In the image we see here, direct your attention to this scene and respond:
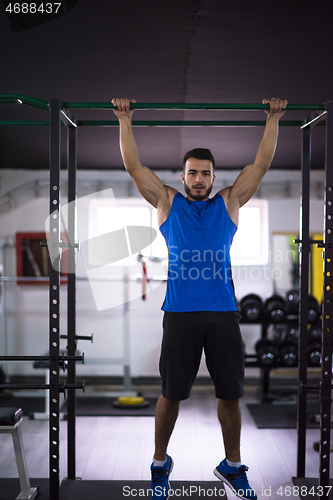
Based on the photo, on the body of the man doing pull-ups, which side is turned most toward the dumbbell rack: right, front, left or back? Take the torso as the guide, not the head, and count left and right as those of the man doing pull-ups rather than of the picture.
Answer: back

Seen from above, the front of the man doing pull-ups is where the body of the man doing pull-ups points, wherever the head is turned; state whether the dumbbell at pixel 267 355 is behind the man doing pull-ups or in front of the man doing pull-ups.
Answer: behind

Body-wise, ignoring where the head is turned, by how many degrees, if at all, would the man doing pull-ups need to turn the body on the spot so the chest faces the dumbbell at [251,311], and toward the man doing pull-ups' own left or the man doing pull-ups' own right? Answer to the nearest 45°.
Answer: approximately 180°

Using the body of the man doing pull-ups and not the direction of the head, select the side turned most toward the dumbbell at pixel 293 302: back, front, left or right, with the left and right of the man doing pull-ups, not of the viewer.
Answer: back

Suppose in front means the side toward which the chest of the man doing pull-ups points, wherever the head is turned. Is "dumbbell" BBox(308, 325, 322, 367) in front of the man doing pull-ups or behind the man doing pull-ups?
behind

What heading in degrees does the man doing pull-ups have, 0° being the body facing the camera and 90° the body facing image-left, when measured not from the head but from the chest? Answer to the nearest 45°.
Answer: approximately 0°
